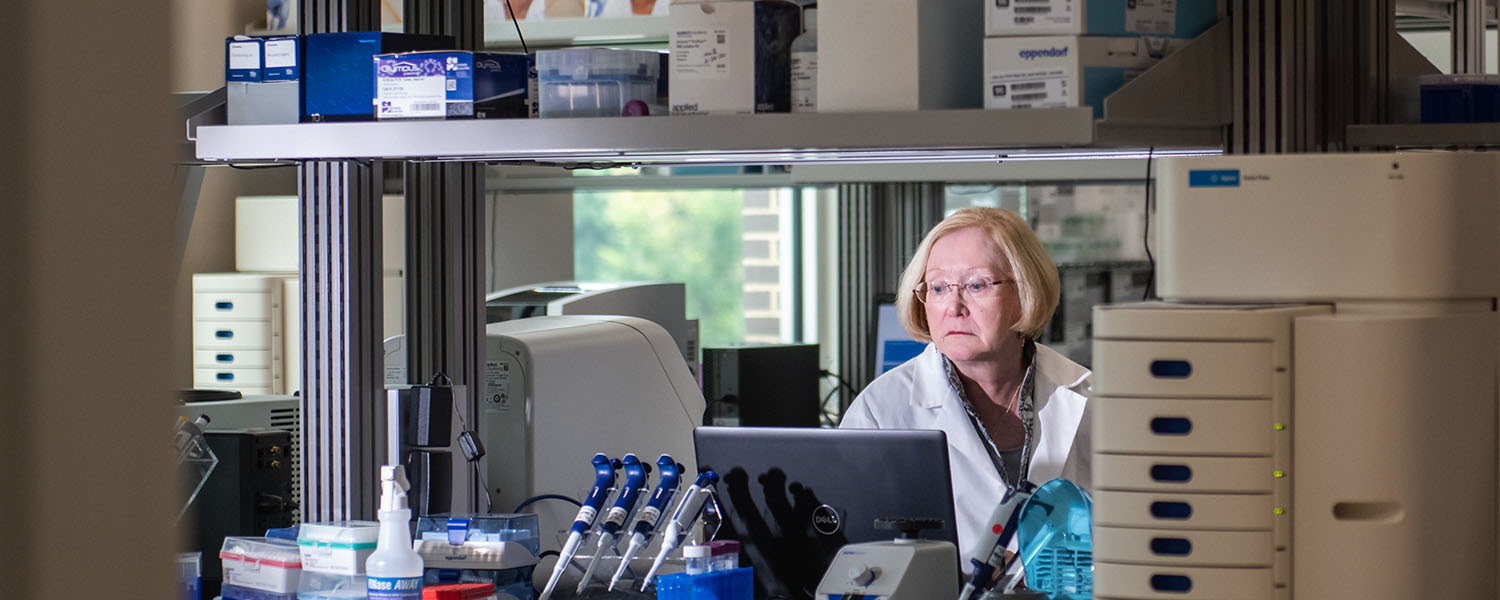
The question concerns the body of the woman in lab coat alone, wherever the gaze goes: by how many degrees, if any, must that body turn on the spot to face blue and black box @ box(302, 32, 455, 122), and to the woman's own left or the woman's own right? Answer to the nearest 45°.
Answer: approximately 45° to the woman's own right

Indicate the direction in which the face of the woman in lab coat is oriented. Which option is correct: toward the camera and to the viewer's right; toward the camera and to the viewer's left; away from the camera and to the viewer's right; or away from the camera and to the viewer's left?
toward the camera and to the viewer's left

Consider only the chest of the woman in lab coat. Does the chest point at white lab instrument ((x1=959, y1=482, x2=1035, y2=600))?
yes

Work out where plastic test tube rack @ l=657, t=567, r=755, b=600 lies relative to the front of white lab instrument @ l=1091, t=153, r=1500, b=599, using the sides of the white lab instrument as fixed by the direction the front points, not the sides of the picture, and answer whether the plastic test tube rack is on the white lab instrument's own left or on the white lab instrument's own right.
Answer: on the white lab instrument's own right

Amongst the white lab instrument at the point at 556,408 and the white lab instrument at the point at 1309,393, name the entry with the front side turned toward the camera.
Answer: the white lab instrument at the point at 1309,393

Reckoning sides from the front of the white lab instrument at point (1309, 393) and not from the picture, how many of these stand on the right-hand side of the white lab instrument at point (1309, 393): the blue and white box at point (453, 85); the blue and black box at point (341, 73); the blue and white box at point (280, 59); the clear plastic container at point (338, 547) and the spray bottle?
5

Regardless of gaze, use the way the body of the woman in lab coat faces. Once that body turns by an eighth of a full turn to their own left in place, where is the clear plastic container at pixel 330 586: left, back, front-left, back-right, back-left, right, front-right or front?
right

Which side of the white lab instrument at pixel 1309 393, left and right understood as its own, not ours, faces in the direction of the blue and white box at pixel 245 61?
right

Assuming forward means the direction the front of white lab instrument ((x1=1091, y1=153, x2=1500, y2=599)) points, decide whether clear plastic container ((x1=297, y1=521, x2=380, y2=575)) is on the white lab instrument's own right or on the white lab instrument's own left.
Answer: on the white lab instrument's own right

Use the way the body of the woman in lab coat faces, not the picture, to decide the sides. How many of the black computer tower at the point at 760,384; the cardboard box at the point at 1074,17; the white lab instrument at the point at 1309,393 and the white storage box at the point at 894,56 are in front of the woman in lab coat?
3

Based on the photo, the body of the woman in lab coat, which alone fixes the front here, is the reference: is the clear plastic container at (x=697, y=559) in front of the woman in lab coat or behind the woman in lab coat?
in front

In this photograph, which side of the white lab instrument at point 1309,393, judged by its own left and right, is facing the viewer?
front

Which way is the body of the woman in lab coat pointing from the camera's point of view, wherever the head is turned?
toward the camera

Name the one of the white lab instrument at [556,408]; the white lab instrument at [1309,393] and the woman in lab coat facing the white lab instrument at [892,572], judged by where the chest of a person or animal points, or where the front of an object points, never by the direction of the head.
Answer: the woman in lab coat
